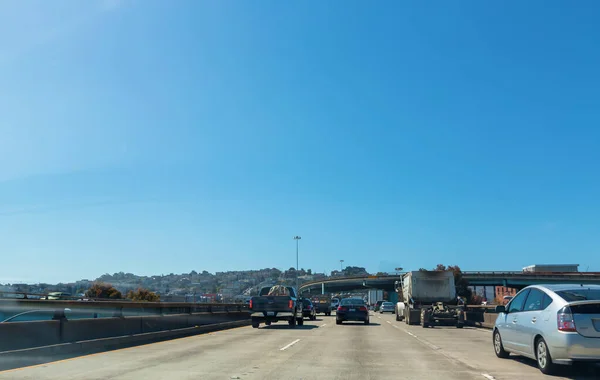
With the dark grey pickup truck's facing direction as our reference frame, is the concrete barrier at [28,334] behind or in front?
behind

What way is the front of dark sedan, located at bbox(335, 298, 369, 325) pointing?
away from the camera

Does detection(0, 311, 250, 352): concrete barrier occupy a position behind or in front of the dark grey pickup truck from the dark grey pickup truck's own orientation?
behind

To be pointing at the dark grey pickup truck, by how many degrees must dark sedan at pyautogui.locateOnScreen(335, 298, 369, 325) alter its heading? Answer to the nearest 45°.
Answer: approximately 135° to its left

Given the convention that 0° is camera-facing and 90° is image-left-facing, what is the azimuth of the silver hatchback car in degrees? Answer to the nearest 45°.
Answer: approximately 135°

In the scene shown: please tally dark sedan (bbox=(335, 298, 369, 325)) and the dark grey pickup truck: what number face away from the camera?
2

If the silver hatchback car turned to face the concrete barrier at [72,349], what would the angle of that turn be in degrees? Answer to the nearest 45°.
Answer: approximately 45° to its left

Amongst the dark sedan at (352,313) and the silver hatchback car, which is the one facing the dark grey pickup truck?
the silver hatchback car

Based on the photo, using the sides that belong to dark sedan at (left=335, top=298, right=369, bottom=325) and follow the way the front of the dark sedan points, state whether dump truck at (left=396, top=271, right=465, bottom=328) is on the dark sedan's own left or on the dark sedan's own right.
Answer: on the dark sedan's own right

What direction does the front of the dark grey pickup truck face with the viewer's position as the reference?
facing away from the viewer
